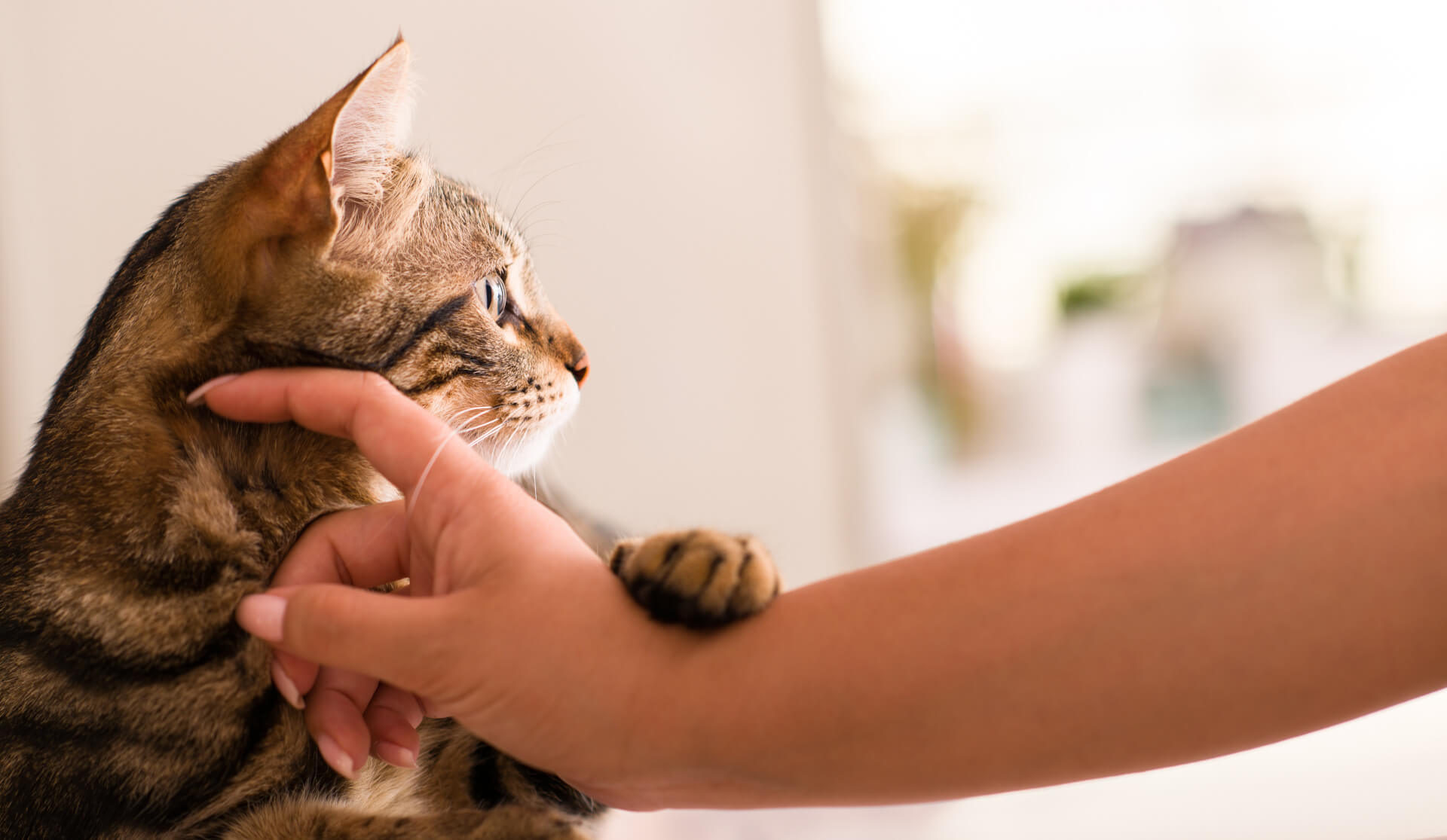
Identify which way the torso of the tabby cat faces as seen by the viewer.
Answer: to the viewer's right
